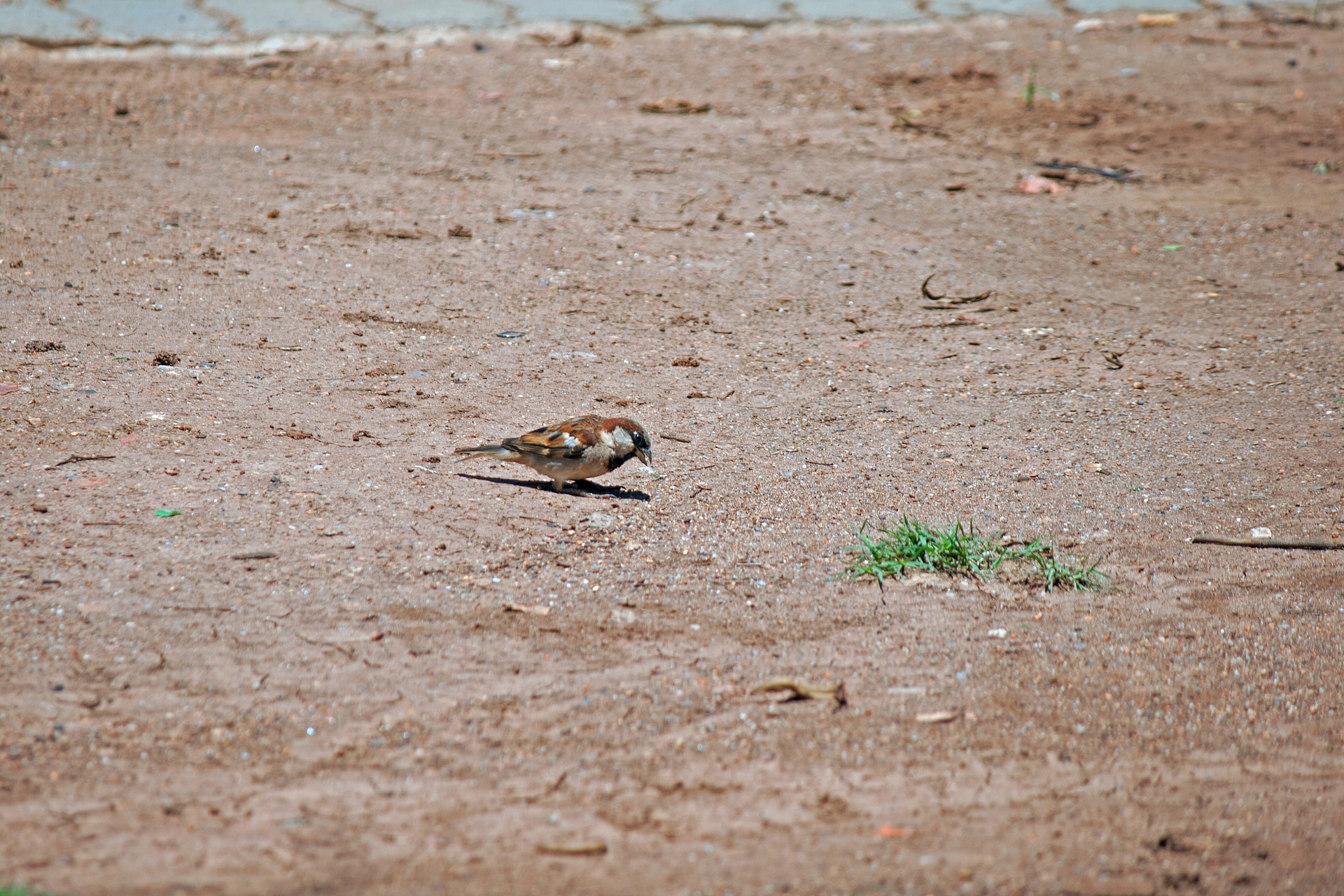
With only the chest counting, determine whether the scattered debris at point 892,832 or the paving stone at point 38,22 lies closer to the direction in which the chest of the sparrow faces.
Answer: the scattered debris

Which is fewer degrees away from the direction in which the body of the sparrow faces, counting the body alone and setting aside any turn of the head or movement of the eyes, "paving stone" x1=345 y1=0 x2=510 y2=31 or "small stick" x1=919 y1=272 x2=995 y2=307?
the small stick

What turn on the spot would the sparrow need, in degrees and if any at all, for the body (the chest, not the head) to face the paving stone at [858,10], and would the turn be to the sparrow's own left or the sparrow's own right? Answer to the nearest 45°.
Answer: approximately 90° to the sparrow's own left

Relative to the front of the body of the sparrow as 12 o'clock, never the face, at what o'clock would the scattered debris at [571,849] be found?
The scattered debris is roughly at 3 o'clock from the sparrow.

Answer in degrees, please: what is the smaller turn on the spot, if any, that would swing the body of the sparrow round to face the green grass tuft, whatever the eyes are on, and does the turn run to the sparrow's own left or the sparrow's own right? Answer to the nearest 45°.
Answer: approximately 45° to the sparrow's own right

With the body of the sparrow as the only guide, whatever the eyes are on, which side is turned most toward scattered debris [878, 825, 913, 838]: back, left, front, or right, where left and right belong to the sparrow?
right

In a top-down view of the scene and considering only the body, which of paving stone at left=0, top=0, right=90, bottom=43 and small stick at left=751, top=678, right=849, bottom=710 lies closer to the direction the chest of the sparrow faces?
the small stick

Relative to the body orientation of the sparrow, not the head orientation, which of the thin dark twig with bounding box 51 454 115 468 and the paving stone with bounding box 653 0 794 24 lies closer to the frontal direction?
the paving stone

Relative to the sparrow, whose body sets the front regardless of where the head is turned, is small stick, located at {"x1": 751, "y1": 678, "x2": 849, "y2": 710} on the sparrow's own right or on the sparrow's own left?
on the sparrow's own right

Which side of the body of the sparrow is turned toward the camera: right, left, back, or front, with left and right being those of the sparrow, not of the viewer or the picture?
right

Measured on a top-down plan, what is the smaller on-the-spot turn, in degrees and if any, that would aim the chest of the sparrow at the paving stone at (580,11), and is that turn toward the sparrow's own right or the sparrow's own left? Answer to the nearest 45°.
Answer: approximately 90° to the sparrow's own left
